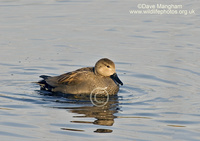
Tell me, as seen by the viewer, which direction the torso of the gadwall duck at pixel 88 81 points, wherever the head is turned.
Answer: to the viewer's right
